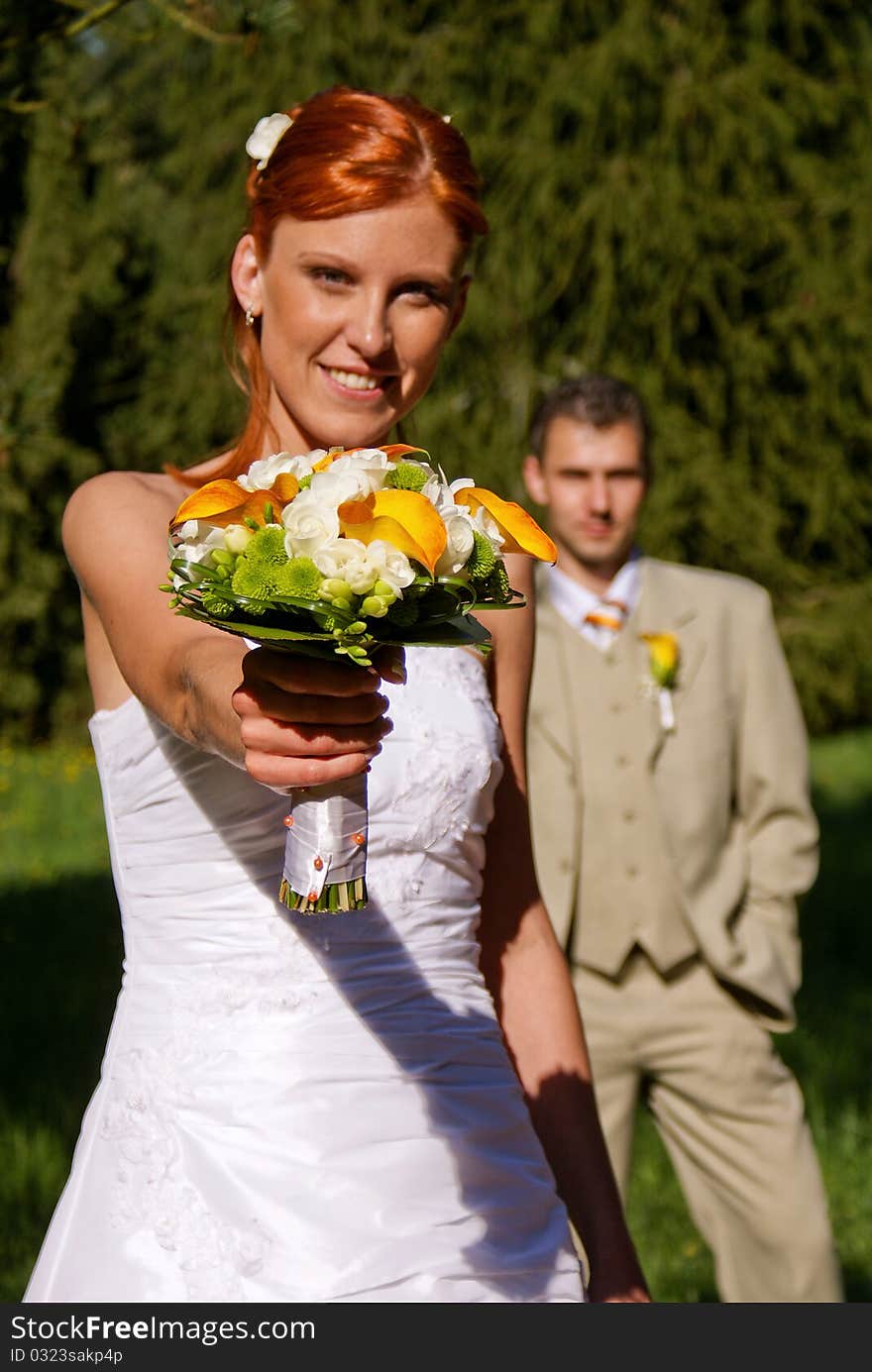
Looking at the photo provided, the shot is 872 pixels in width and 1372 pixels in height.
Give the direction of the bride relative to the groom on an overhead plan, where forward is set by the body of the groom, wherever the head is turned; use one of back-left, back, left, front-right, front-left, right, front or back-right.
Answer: front

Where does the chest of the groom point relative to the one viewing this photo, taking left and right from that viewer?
facing the viewer
